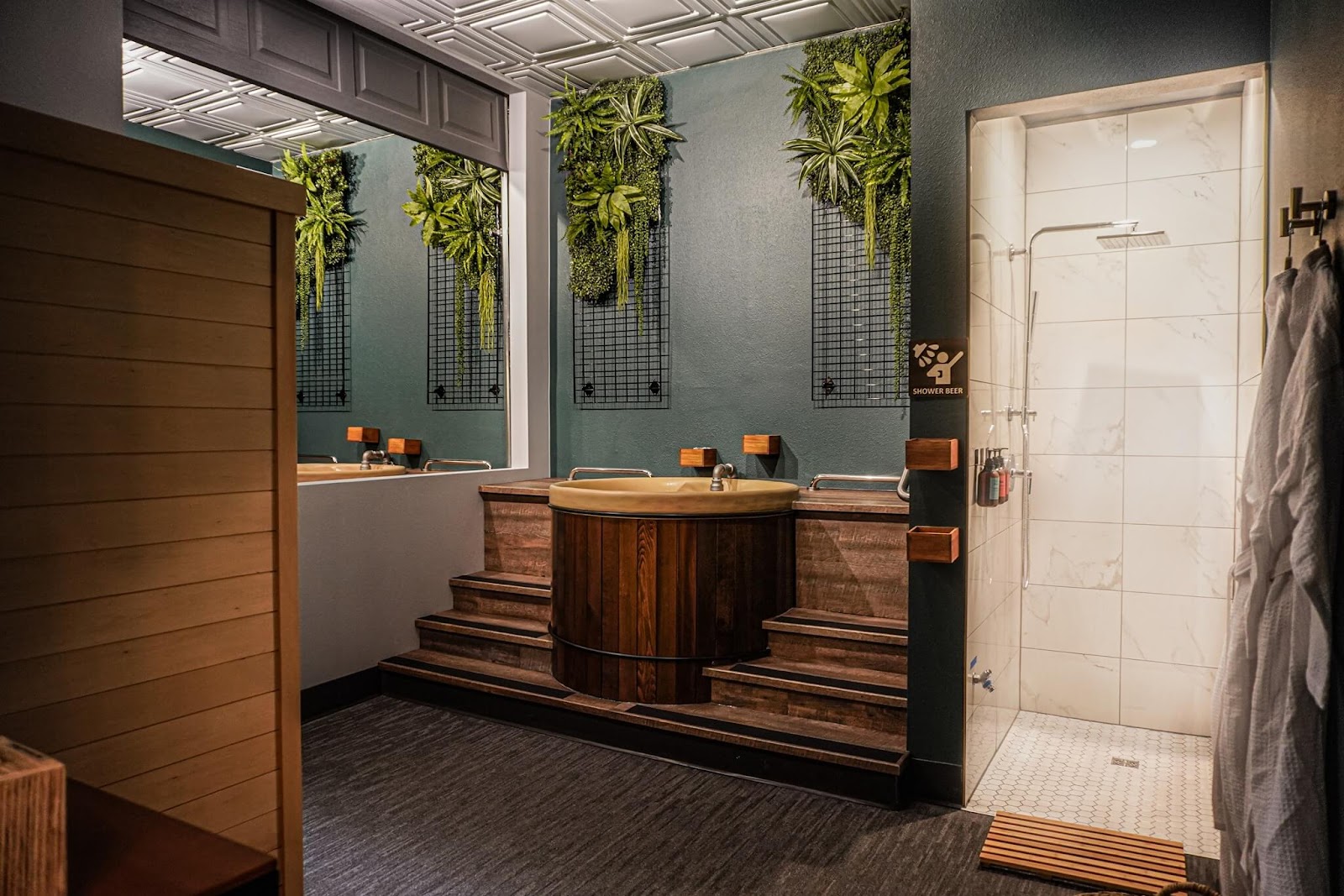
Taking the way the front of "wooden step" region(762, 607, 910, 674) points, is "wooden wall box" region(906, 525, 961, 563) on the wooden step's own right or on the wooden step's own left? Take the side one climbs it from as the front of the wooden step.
on the wooden step's own left

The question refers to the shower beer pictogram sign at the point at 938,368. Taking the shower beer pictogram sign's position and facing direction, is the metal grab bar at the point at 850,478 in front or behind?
behind

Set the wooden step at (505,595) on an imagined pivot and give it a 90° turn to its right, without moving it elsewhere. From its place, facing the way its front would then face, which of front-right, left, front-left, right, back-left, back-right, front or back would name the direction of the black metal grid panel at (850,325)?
back-right

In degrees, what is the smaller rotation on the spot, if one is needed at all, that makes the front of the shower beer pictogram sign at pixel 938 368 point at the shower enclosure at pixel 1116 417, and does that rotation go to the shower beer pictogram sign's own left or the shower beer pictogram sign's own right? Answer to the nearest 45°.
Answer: approximately 135° to the shower beer pictogram sign's own left

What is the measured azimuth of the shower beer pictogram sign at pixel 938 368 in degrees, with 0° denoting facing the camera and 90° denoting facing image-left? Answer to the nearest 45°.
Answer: approximately 0°

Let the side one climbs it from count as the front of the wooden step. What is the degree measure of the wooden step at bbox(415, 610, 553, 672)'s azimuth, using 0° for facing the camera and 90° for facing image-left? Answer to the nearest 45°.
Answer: approximately 45°

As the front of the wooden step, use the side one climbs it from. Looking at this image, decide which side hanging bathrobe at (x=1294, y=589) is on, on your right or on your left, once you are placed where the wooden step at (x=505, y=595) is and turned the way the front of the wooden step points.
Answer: on your left

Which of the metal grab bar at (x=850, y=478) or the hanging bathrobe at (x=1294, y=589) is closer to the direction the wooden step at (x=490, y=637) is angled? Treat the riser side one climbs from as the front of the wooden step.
the hanging bathrobe

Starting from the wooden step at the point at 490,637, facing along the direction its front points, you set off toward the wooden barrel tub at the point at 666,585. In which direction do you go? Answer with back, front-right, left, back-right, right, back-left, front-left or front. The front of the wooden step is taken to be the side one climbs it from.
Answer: left

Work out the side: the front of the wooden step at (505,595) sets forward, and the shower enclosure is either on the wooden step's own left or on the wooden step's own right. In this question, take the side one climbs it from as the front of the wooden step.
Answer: on the wooden step's own left

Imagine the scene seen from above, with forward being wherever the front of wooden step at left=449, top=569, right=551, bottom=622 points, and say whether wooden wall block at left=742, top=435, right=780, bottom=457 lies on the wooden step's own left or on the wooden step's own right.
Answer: on the wooden step's own left
